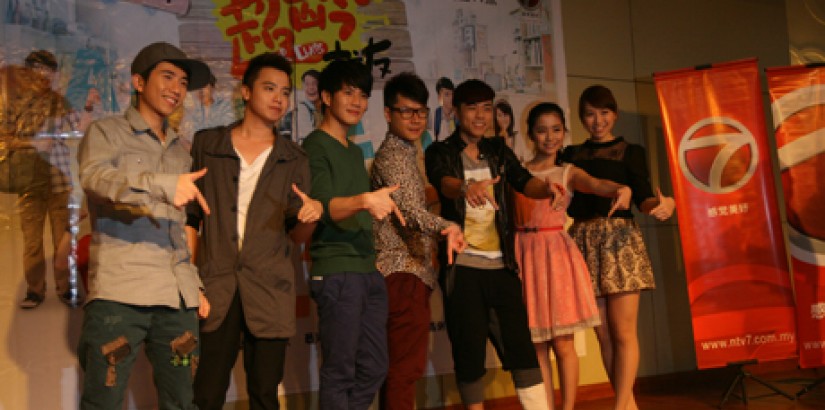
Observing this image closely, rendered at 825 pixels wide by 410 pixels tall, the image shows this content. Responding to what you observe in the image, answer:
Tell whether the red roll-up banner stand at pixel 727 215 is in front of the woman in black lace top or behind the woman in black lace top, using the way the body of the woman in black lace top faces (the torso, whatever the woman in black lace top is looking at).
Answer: behind

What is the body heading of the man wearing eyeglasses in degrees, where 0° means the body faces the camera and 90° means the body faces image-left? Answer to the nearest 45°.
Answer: approximately 315°

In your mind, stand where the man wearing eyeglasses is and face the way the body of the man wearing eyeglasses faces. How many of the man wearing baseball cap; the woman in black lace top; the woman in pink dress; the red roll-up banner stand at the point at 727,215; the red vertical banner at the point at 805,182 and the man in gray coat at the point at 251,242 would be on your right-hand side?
2

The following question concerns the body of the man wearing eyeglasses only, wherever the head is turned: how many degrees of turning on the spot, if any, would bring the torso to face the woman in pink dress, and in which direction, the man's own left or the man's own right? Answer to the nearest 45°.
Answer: approximately 90° to the man's own left

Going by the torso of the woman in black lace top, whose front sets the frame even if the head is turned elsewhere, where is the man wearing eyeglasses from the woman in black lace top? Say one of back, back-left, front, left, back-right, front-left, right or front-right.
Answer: front-right

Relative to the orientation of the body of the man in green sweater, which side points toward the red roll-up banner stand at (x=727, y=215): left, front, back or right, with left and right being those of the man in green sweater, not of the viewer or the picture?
left

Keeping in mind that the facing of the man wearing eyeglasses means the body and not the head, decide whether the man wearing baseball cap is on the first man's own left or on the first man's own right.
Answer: on the first man's own right

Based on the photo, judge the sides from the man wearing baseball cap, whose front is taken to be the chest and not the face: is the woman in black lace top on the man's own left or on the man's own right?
on the man's own left

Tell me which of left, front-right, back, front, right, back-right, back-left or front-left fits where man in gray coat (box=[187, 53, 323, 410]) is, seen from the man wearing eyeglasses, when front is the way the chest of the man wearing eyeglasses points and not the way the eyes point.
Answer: right

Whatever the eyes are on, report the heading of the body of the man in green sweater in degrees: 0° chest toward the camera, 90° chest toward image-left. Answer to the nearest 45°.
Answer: approximately 315°

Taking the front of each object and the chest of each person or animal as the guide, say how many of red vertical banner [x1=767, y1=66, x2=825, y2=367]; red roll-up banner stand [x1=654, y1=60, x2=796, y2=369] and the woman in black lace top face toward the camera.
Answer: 3
